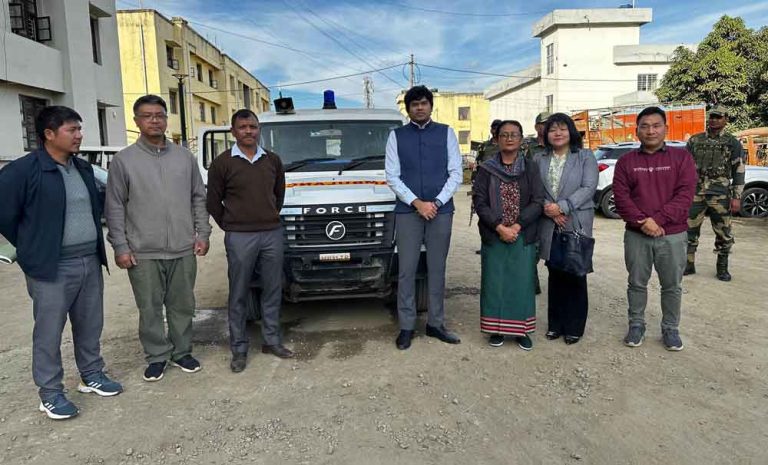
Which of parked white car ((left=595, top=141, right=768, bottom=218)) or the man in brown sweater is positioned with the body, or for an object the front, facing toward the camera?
the man in brown sweater

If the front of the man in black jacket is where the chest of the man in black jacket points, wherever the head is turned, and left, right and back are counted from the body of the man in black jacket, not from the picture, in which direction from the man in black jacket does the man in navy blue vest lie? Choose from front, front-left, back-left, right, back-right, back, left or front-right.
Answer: front-left

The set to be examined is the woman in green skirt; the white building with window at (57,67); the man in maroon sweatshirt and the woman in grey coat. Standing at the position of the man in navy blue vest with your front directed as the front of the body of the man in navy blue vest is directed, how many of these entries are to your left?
3

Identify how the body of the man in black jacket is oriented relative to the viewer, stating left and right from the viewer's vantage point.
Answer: facing the viewer and to the right of the viewer

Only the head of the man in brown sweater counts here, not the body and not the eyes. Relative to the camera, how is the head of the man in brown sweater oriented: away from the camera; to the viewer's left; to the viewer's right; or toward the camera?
toward the camera

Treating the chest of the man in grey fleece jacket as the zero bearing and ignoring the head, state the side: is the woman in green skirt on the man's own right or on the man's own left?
on the man's own left

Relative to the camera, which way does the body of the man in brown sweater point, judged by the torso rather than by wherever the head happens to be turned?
toward the camera

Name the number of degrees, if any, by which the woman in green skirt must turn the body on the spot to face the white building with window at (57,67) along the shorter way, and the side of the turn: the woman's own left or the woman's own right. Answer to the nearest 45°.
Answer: approximately 135° to the woman's own right

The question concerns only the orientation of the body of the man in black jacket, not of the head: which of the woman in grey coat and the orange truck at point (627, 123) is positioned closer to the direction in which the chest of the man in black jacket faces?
the woman in grey coat

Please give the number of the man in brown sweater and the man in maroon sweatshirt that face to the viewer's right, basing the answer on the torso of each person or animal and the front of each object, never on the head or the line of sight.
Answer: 0

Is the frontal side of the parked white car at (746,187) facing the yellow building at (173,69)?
no

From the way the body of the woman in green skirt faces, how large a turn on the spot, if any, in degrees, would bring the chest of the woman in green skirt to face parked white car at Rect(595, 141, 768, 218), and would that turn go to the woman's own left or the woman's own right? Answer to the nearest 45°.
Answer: approximately 135° to the woman's own left

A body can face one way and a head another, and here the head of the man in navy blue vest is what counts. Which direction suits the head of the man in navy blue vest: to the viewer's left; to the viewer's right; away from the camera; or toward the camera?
toward the camera

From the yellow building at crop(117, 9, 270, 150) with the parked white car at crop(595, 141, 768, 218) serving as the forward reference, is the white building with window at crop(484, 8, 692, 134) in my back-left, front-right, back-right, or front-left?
front-left

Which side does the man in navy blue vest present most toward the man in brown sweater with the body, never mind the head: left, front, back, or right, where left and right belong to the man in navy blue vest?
right

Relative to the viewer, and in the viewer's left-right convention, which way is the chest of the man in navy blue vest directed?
facing the viewer

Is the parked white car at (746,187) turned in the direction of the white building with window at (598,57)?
no
